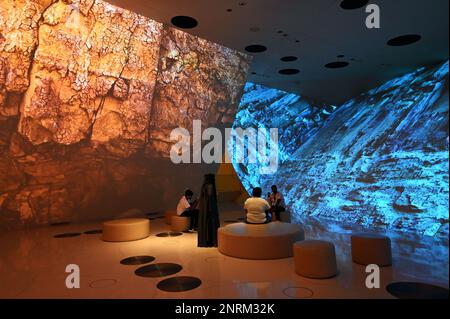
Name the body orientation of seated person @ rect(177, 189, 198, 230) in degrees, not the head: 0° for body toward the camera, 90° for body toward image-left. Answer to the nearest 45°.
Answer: approximately 270°

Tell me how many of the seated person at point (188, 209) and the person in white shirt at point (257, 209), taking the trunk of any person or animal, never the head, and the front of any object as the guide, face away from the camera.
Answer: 1

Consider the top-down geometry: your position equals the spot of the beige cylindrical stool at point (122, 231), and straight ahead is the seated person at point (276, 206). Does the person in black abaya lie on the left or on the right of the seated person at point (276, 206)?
right

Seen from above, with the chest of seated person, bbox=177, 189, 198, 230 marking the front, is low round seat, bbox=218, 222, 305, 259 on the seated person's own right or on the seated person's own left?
on the seated person's own right

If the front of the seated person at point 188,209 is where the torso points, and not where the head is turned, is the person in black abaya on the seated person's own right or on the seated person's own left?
on the seated person's own right

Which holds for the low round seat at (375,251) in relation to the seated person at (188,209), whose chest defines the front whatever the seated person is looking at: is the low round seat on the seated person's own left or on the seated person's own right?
on the seated person's own right

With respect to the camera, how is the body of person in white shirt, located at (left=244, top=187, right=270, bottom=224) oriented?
away from the camera

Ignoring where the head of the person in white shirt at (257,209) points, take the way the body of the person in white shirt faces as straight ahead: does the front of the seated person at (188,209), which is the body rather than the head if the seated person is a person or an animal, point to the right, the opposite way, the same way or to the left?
to the right

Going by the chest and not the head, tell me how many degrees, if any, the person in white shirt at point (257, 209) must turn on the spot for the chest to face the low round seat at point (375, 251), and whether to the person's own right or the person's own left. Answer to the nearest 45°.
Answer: approximately 135° to the person's own right
